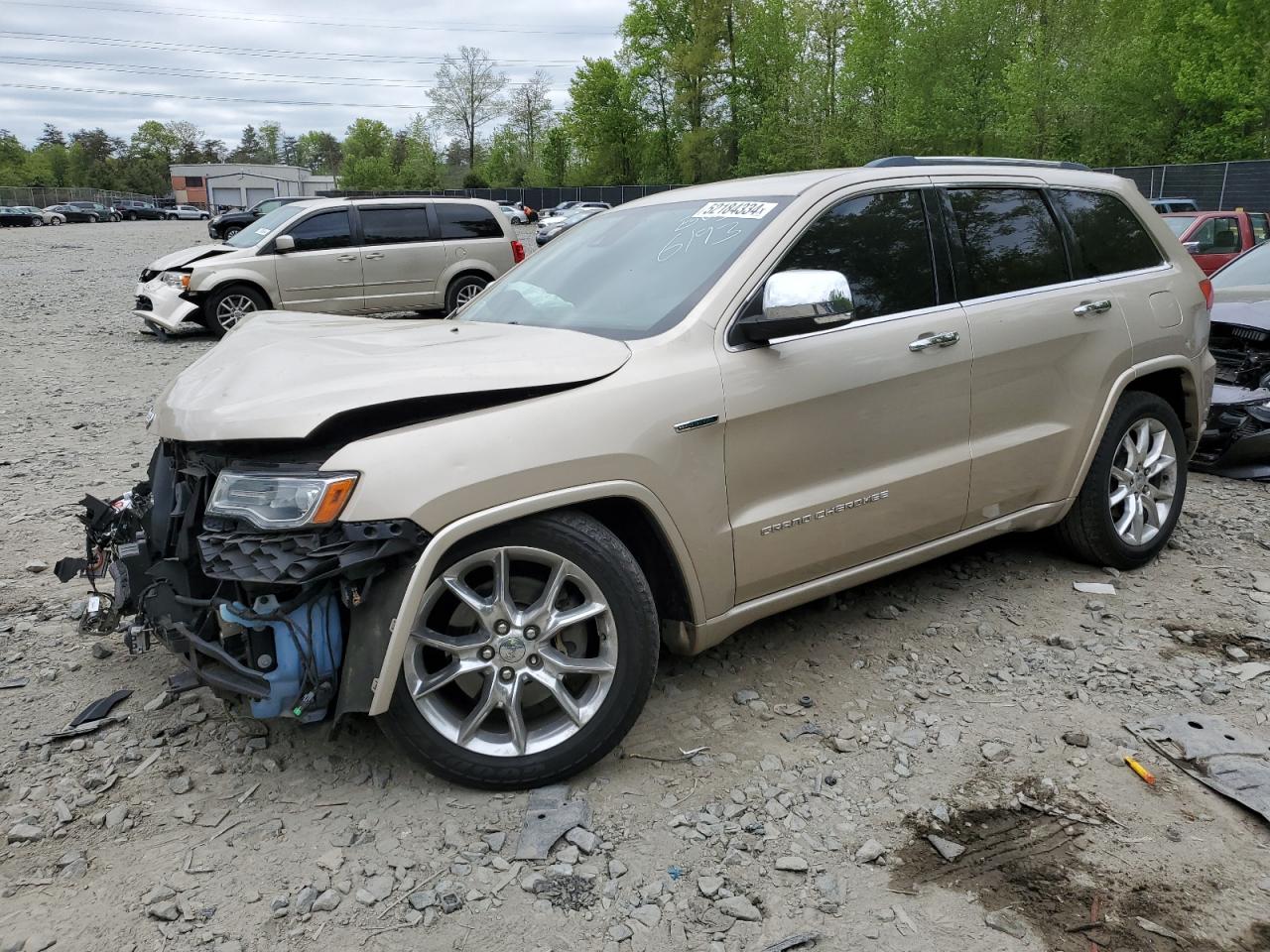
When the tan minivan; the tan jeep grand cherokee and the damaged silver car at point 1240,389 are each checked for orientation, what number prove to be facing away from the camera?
0

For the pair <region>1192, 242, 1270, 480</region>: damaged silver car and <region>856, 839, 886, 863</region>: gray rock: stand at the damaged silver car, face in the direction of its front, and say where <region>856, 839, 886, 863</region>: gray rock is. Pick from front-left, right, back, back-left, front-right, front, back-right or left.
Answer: front-left

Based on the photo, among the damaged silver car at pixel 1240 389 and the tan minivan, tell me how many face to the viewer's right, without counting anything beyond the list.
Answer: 0

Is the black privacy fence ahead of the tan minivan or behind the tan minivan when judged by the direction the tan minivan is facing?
behind

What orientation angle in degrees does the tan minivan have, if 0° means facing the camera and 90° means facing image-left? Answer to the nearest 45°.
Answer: approximately 45°

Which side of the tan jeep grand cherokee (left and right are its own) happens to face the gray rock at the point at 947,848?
left

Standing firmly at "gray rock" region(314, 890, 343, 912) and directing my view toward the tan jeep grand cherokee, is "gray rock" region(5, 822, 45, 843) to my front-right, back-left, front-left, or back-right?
back-left

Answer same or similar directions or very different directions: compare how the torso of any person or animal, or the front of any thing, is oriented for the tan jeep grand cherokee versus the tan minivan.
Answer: same or similar directions

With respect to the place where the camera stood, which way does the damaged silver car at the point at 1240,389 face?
facing the viewer and to the left of the viewer

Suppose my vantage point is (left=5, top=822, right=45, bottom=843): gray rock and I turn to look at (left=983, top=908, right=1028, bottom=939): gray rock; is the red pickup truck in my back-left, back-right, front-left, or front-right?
front-left

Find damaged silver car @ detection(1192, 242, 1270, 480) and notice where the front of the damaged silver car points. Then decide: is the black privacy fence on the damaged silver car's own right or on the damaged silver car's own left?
on the damaged silver car's own right

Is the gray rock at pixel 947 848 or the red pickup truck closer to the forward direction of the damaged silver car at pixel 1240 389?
the gray rock

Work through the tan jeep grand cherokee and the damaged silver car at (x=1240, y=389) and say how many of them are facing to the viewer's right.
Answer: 0

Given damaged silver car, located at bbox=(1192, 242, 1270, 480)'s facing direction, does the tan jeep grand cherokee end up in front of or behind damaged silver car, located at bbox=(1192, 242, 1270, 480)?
in front

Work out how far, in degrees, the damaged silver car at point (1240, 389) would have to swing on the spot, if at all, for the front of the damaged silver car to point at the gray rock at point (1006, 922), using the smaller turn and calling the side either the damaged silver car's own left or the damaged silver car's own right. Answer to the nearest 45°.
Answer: approximately 45° to the damaged silver car's own left

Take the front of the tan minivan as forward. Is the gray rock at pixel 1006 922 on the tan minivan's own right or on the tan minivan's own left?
on the tan minivan's own left

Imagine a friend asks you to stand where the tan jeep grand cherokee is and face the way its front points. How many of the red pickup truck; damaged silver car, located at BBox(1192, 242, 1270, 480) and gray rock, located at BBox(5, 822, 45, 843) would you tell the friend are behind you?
2
